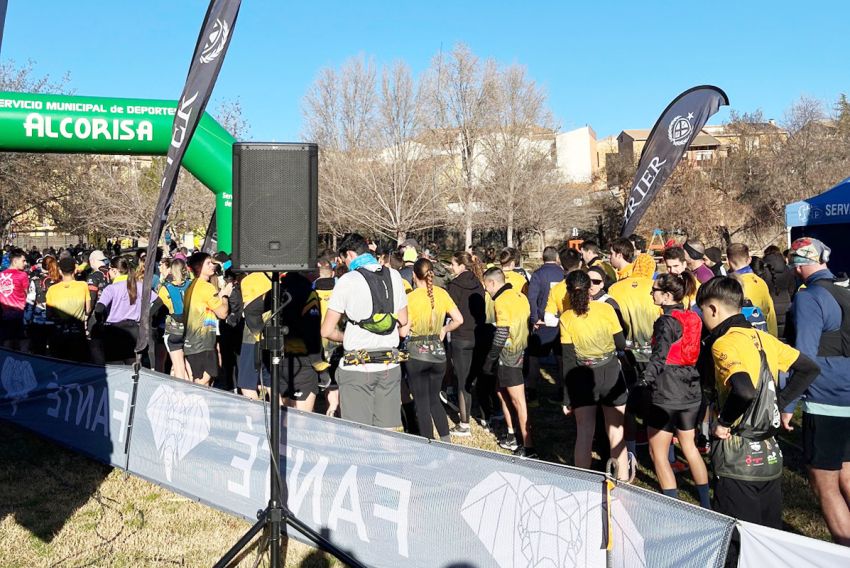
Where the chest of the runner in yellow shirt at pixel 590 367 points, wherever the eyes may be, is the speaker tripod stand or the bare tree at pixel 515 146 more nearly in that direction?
the bare tree

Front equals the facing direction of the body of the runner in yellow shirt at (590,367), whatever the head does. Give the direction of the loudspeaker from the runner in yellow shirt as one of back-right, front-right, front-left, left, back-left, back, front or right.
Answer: back-left

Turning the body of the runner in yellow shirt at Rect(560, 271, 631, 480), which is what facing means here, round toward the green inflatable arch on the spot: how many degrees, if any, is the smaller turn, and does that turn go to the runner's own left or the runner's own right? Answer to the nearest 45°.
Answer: approximately 45° to the runner's own left

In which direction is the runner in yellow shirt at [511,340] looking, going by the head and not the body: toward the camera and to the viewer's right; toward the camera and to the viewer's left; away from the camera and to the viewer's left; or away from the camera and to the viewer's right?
away from the camera and to the viewer's left

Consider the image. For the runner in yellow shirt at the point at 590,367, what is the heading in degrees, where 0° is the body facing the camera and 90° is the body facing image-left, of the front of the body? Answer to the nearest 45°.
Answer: approximately 180°

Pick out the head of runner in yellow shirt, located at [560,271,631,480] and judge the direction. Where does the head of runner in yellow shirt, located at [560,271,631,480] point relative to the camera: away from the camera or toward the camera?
away from the camera
